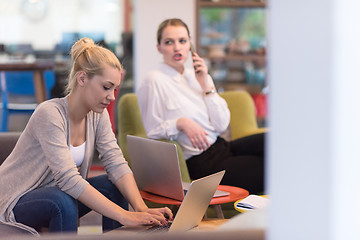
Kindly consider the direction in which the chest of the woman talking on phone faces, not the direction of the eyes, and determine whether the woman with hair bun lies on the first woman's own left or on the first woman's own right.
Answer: on the first woman's own right

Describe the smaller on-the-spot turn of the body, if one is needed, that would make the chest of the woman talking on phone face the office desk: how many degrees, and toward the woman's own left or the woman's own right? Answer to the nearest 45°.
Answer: approximately 180°

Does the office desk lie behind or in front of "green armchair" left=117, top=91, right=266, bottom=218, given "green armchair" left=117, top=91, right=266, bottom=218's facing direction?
behind

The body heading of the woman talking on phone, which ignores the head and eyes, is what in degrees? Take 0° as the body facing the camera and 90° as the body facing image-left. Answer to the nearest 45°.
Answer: approximately 315°

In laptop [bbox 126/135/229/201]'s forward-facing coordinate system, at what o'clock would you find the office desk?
The office desk is roughly at 10 o'clock from the laptop.

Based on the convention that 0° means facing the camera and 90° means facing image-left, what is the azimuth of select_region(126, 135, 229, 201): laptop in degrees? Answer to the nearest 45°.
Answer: approximately 225°

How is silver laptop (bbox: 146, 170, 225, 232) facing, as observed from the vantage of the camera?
facing away from the viewer and to the left of the viewer

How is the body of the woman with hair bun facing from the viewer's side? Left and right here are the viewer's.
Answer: facing the viewer and to the right of the viewer

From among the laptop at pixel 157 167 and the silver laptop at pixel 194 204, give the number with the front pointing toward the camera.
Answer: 0

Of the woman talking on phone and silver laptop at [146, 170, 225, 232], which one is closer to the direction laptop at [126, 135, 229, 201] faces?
the woman talking on phone

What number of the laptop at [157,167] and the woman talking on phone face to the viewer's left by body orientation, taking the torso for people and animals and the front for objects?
0

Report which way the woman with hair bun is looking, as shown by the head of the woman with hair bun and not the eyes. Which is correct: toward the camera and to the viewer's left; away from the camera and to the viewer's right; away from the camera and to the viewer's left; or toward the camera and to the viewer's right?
toward the camera and to the viewer's right

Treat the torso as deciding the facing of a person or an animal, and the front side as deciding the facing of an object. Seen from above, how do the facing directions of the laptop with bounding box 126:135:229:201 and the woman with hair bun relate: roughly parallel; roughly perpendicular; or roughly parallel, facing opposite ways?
roughly perpendicular
